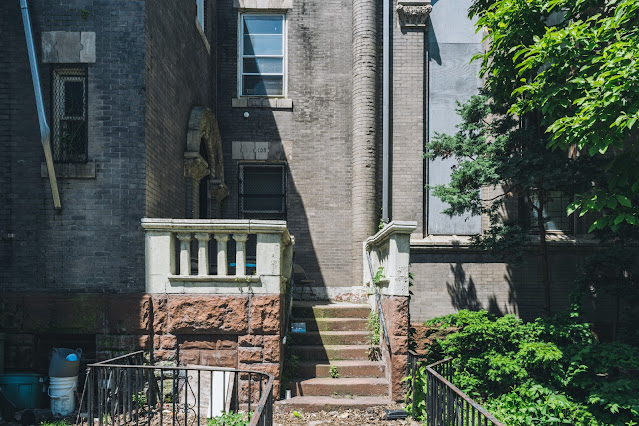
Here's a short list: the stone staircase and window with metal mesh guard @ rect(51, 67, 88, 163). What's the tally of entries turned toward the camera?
2

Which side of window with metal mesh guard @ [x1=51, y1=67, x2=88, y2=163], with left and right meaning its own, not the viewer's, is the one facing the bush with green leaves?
left

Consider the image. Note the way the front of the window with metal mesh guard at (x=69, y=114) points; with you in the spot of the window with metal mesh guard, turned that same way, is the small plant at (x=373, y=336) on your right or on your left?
on your left

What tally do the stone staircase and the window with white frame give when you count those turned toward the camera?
2

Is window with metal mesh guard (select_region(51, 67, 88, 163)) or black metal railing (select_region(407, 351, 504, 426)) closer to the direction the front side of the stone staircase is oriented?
the black metal railing

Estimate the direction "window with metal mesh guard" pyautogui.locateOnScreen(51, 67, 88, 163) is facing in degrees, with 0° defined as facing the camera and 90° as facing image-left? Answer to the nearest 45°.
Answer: approximately 0°

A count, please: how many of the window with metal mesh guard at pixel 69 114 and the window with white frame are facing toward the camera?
2

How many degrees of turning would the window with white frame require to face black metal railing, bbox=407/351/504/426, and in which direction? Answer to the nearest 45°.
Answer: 0° — it already faces it

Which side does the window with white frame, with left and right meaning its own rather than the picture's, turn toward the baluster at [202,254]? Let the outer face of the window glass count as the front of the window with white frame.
front

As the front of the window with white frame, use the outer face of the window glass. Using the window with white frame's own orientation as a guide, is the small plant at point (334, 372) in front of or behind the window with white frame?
in front
